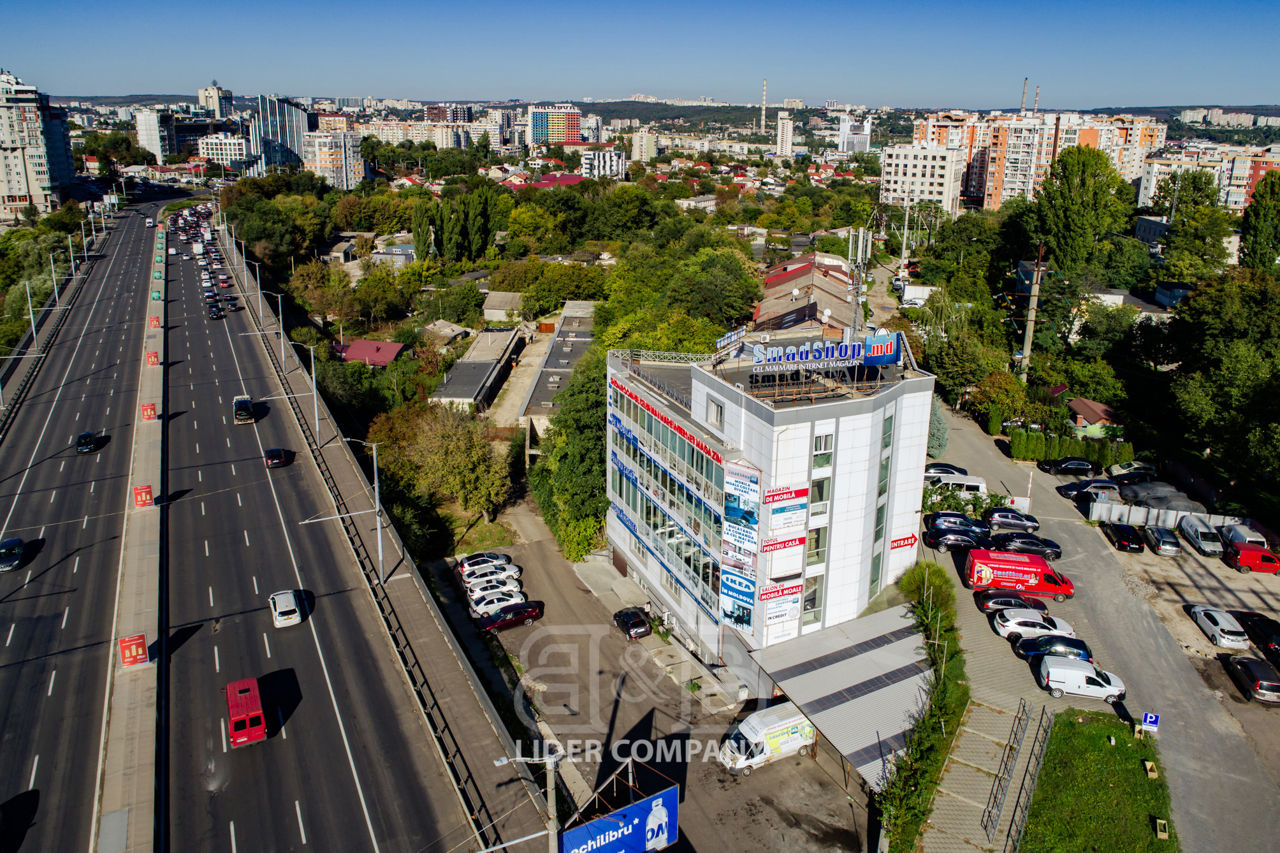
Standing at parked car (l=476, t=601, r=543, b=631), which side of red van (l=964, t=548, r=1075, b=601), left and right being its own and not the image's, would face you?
back

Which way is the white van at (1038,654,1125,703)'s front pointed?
to the viewer's right

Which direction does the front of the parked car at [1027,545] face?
to the viewer's right

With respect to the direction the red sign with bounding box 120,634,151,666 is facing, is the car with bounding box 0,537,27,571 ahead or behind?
behind

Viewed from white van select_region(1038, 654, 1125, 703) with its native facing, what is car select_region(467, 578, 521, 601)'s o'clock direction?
The car is roughly at 6 o'clock from the white van.

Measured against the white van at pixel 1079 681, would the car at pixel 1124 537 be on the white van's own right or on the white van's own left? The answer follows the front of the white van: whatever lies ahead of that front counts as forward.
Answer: on the white van's own left

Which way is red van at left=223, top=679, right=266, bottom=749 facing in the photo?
away from the camera

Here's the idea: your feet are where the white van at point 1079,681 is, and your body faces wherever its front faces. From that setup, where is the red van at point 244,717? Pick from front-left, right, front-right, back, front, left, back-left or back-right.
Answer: back-right

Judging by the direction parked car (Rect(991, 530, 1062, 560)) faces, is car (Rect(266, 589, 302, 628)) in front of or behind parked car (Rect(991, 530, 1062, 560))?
behind

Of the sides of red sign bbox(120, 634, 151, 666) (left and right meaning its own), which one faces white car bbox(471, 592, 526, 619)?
left

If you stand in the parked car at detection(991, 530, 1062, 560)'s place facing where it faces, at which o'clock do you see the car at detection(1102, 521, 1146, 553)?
The car is roughly at 11 o'clock from the parked car.

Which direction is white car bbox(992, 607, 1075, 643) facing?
to the viewer's right

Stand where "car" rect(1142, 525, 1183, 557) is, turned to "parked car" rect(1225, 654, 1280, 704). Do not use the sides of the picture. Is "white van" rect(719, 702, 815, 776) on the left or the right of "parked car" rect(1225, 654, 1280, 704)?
right
